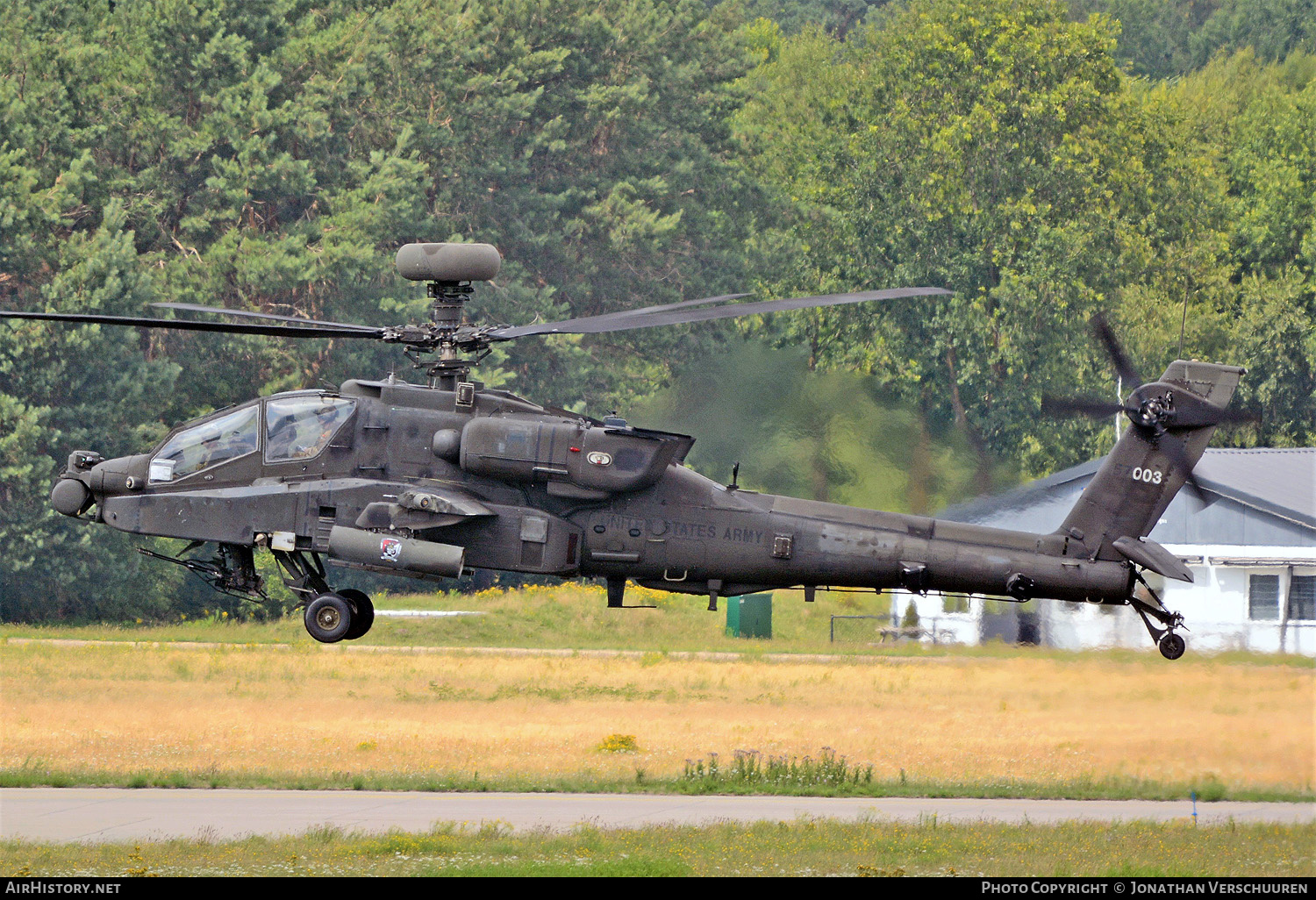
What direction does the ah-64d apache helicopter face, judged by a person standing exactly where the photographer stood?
facing to the left of the viewer
